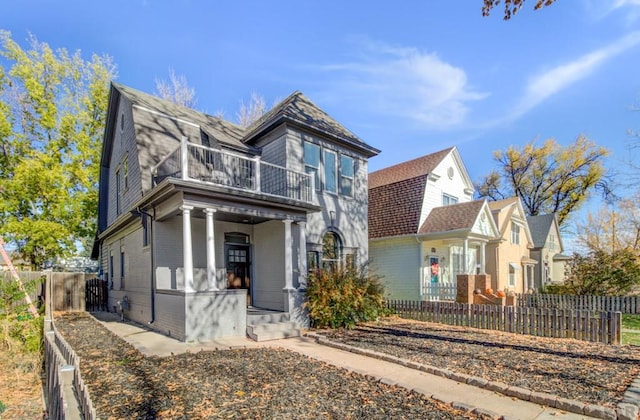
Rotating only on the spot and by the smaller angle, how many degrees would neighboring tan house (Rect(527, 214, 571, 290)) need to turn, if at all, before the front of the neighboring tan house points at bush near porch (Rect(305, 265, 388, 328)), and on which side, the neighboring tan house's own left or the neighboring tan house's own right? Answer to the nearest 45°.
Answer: approximately 45° to the neighboring tan house's own right

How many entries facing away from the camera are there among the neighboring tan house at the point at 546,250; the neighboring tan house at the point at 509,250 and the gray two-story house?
0

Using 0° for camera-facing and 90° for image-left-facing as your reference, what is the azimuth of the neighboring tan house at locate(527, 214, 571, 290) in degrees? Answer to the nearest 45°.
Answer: approximately 315°

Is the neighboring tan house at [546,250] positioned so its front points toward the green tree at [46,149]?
no

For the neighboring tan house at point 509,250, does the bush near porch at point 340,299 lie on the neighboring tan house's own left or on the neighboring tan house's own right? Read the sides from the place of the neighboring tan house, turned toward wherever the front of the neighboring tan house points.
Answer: on the neighboring tan house's own right

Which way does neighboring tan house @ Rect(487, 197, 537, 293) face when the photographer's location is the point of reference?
facing the viewer and to the right of the viewer

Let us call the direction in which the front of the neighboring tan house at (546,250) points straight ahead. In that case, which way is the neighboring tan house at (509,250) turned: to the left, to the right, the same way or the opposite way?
the same way

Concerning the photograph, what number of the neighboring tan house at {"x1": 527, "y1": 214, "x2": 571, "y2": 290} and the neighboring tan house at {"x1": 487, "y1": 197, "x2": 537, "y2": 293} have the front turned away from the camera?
0

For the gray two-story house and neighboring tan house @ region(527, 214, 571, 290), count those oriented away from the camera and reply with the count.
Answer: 0

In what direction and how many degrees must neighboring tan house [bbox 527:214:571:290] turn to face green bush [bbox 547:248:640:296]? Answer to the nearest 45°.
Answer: approximately 45° to its right
